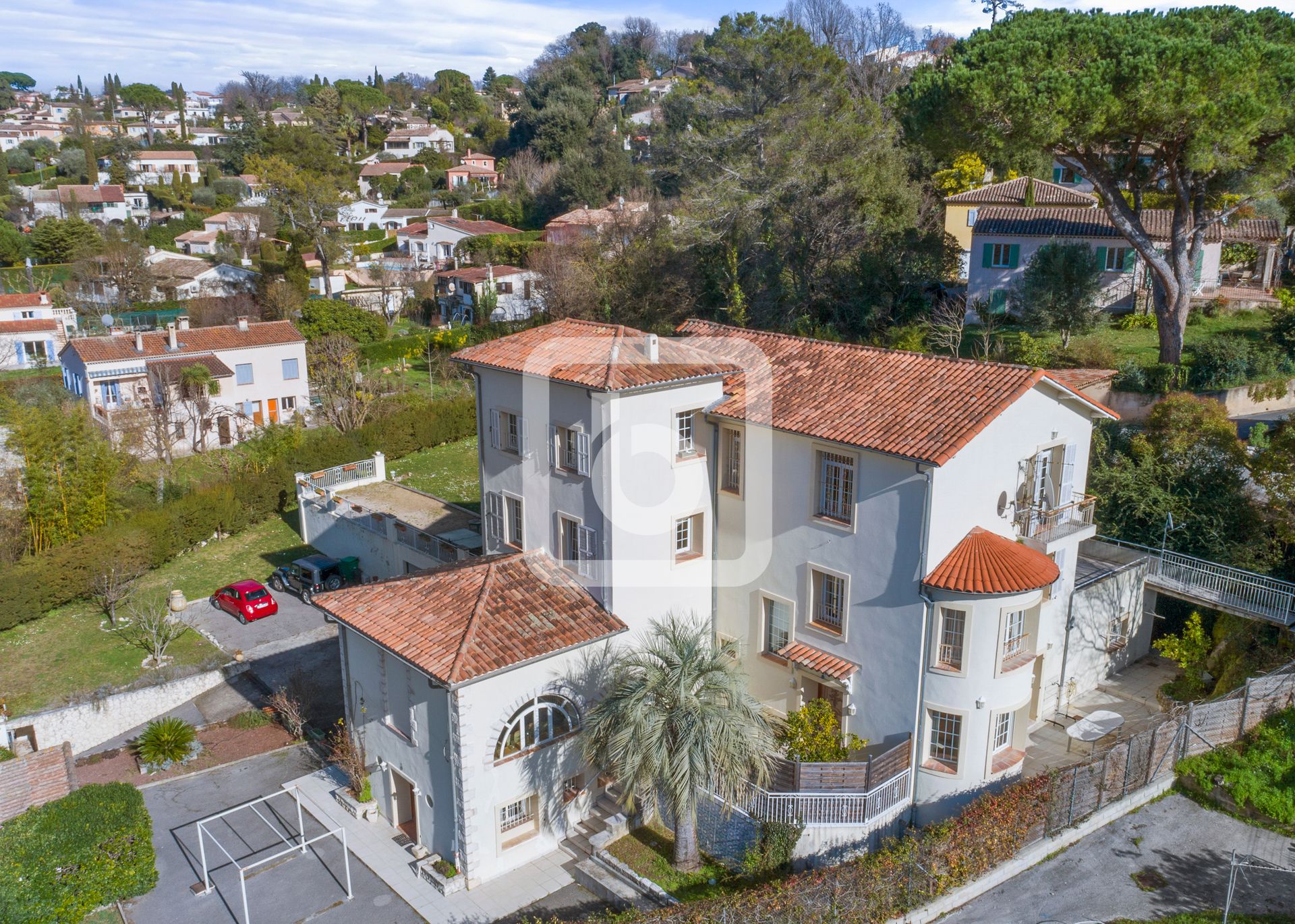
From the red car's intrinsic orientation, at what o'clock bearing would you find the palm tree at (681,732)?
The palm tree is roughly at 7 o'clock from the red car.

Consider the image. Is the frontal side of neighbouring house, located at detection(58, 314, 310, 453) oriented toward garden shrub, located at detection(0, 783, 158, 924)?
yes

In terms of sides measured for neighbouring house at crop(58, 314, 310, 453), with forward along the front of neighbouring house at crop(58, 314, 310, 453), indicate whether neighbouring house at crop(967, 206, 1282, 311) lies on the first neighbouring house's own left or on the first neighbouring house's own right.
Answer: on the first neighbouring house's own left

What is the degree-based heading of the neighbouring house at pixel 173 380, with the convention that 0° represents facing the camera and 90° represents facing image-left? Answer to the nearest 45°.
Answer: approximately 0°

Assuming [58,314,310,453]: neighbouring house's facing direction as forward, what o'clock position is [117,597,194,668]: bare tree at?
The bare tree is roughly at 12 o'clock from the neighbouring house.

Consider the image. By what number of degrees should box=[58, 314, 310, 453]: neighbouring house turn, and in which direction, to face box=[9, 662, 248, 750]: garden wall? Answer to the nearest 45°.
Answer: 0° — it already faces it
